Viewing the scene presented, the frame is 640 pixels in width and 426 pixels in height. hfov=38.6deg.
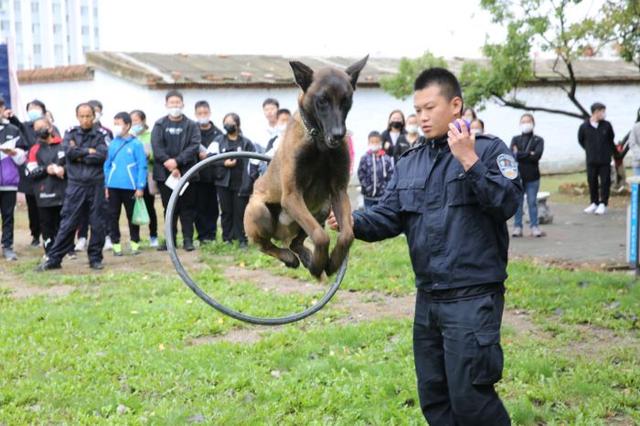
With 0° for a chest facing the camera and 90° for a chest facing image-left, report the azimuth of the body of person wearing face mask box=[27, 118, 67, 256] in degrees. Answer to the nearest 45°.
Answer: approximately 315°

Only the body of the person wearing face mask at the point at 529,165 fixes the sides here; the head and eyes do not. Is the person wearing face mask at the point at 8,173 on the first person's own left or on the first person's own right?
on the first person's own right

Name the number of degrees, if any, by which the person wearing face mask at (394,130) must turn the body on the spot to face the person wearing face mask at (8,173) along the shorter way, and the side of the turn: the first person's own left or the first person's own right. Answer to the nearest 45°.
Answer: approximately 90° to the first person's own right

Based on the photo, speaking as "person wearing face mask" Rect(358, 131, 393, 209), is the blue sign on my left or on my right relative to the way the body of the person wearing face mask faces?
on my right

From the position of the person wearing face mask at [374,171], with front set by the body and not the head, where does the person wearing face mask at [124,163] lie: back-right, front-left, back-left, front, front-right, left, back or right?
right

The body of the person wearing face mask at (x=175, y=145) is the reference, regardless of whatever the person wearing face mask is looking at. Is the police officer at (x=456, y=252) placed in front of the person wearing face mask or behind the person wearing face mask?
in front

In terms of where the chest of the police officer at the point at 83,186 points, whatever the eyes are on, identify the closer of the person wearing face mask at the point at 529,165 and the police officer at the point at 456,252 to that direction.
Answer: the police officer

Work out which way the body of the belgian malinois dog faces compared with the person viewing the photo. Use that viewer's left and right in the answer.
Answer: facing the viewer and to the right of the viewer
